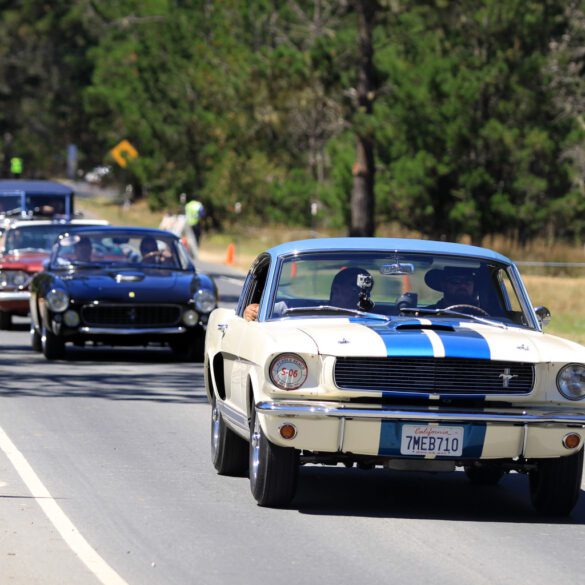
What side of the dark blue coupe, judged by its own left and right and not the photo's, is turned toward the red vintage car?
back

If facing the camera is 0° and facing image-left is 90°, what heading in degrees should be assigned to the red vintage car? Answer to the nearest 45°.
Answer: approximately 0°

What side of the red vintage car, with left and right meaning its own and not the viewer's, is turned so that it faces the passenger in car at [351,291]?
front

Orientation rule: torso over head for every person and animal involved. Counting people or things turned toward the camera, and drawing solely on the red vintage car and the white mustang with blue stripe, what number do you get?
2

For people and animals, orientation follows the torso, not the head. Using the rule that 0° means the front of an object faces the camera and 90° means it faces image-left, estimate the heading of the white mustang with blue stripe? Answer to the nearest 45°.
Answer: approximately 0°

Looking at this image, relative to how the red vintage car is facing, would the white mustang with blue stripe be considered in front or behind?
in front

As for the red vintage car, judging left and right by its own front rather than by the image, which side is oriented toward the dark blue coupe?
front

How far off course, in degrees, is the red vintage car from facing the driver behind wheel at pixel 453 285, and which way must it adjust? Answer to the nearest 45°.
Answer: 0° — it already faces them

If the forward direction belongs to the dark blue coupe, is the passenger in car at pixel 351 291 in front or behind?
in front
